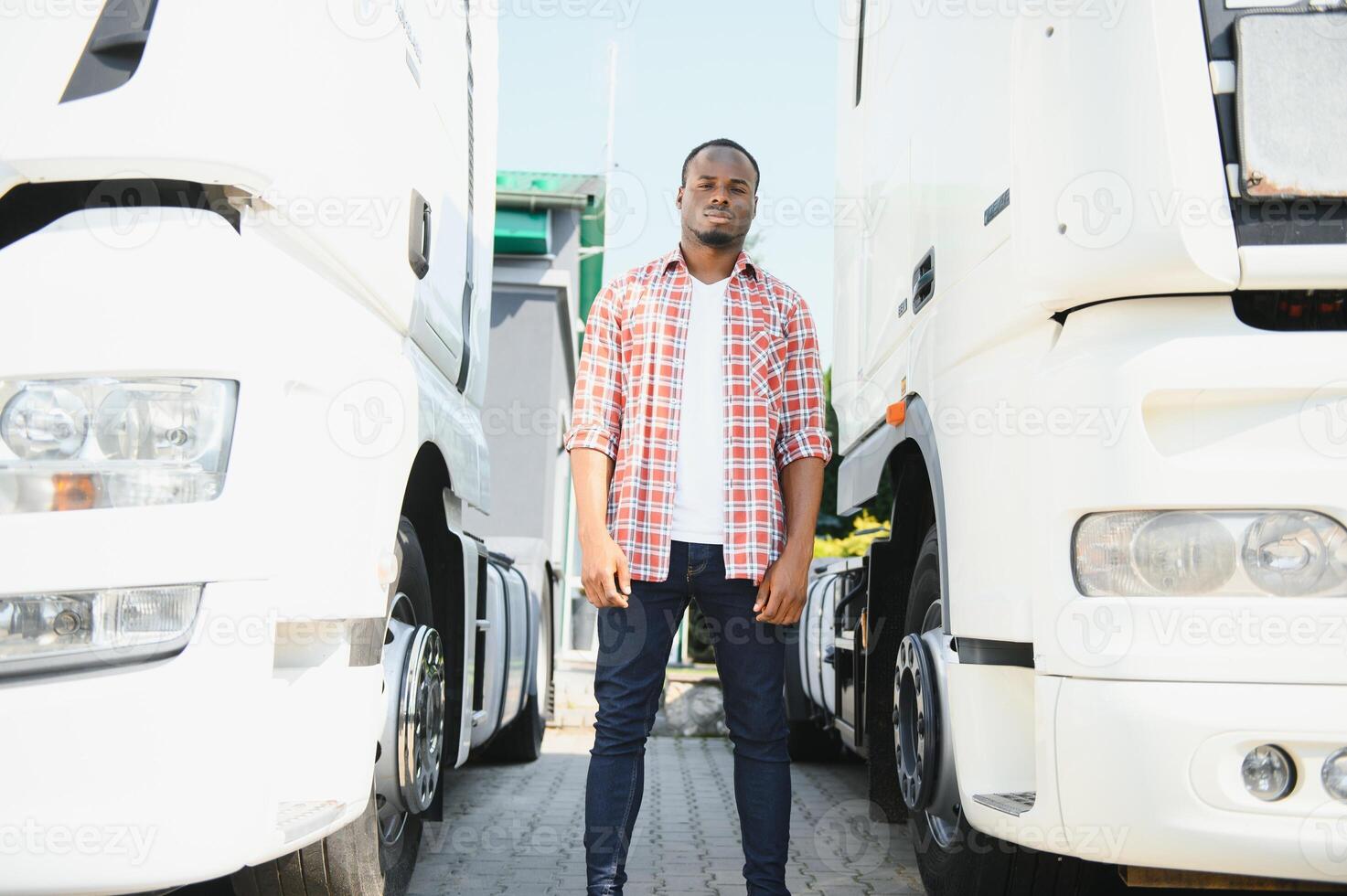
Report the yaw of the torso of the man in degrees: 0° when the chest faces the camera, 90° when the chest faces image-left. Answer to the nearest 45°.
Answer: approximately 0°

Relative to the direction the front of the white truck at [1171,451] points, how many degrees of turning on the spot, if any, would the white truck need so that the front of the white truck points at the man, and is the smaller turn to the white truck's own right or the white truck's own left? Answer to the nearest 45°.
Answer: approximately 135° to the white truck's own right

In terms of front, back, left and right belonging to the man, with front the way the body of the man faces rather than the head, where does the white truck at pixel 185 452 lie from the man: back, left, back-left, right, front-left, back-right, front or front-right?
front-right

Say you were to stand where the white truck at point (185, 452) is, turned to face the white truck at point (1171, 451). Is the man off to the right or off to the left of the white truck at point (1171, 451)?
left

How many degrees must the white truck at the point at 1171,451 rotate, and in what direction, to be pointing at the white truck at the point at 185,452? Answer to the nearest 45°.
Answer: approximately 90° to its right

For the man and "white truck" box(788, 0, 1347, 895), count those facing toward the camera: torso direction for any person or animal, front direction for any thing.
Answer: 2

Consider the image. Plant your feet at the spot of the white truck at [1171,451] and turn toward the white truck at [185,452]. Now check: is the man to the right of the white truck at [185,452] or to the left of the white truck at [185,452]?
right
